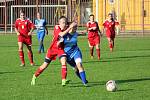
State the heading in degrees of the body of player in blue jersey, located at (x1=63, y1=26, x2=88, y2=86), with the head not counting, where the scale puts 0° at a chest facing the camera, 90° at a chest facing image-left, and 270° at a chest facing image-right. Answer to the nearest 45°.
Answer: approximately 315°

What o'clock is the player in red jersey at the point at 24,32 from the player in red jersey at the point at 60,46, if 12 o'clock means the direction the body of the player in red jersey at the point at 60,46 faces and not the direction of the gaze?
the player in red jersey at the point at 24,32 is roughly at 7 o'clock from the player in red jersey at the point at 60,46.

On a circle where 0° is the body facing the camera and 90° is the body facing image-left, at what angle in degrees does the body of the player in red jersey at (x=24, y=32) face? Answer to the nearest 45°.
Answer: approximately 0°

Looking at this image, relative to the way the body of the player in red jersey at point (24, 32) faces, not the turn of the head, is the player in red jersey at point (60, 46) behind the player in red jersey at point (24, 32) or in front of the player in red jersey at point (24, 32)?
in front

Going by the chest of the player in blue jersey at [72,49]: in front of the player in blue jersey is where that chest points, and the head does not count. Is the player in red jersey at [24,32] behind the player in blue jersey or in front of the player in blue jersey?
behind

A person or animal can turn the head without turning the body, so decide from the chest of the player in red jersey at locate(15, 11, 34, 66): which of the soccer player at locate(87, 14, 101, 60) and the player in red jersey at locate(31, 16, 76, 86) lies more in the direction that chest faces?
the player in red jersey
